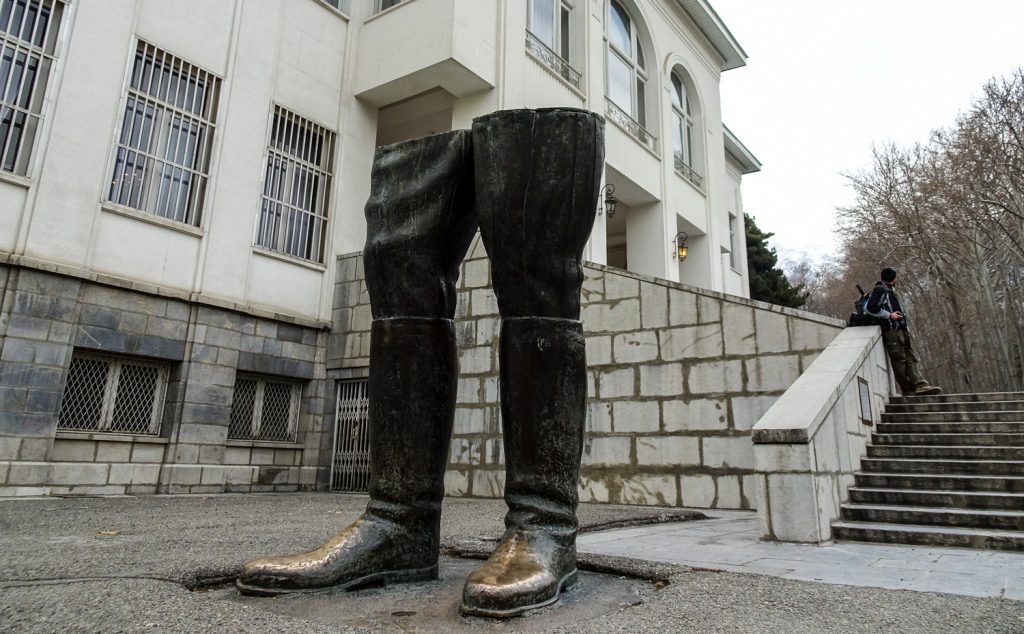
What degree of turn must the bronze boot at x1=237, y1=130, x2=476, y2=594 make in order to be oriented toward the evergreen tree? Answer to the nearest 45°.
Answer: approximately 135° to its right

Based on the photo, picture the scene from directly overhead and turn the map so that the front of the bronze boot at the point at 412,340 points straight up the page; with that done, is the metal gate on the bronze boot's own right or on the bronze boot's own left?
on the bronze boot's own right

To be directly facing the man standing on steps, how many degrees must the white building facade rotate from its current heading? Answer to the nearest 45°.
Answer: approximately 45° to its left

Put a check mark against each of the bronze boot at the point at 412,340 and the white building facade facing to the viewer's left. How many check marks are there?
1

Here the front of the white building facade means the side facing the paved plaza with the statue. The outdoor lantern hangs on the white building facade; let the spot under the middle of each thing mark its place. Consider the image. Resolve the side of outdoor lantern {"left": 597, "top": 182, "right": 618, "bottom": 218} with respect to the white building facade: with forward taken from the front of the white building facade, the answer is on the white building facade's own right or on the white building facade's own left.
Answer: on the white building facade's own left

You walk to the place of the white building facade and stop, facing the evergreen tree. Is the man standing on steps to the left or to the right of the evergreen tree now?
right
